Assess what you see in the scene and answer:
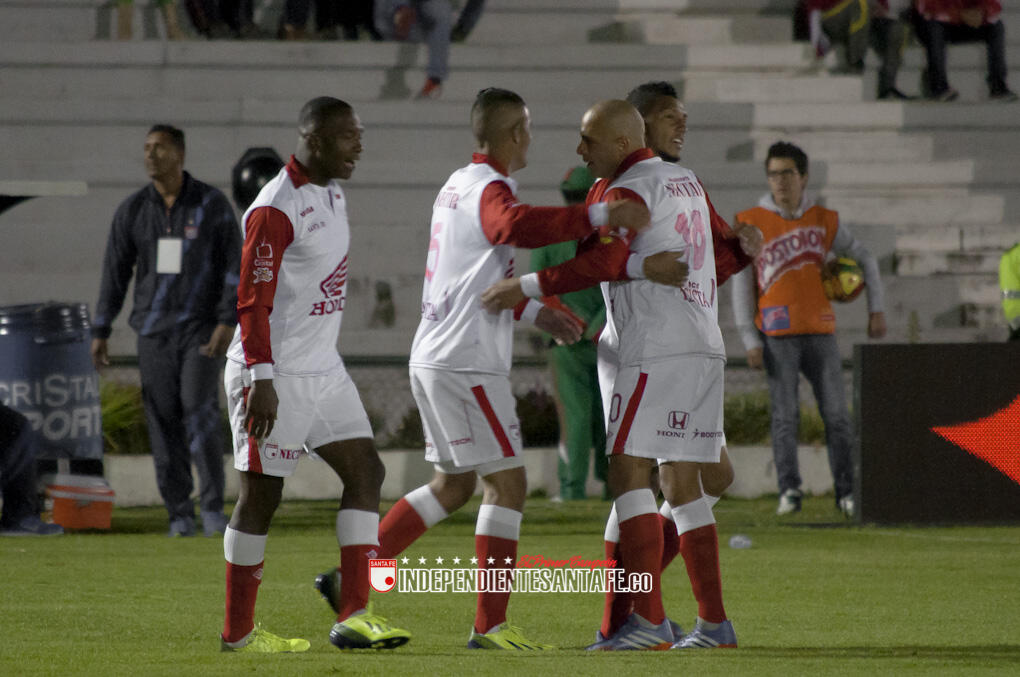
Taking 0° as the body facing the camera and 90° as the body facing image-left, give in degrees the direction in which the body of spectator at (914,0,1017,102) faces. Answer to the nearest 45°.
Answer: approximately 315°

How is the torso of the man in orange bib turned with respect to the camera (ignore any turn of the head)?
toward the camera

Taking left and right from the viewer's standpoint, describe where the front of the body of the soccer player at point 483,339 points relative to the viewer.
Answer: facing away from the viewer and to the right of the viewer

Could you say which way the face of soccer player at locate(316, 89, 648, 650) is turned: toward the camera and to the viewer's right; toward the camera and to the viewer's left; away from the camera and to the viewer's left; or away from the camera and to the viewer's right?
away from the camera and to the viewer's right

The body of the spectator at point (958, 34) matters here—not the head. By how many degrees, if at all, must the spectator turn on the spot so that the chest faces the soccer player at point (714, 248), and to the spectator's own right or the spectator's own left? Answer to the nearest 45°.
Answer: approximately 45° to the spectator's own right

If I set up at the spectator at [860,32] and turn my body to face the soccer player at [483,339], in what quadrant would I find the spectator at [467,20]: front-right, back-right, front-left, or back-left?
front-right

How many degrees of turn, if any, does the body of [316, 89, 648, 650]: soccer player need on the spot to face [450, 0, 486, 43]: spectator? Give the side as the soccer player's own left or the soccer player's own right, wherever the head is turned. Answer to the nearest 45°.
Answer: approximately 45° to the soccer player's own left

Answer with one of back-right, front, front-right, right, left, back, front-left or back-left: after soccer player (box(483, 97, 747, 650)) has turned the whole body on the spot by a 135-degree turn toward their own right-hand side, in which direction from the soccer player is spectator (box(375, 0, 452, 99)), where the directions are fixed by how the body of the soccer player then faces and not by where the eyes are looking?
left

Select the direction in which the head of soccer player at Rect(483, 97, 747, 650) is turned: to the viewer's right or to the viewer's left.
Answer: to the viewer's left

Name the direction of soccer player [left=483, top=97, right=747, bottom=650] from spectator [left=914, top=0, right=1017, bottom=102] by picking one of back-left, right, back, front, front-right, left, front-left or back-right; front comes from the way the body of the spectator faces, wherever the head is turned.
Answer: front-right

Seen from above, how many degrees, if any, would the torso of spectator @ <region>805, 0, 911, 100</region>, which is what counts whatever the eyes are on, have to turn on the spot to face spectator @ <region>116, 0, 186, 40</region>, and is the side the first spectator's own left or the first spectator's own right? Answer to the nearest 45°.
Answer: approximately 135° to the first spectator's own right
